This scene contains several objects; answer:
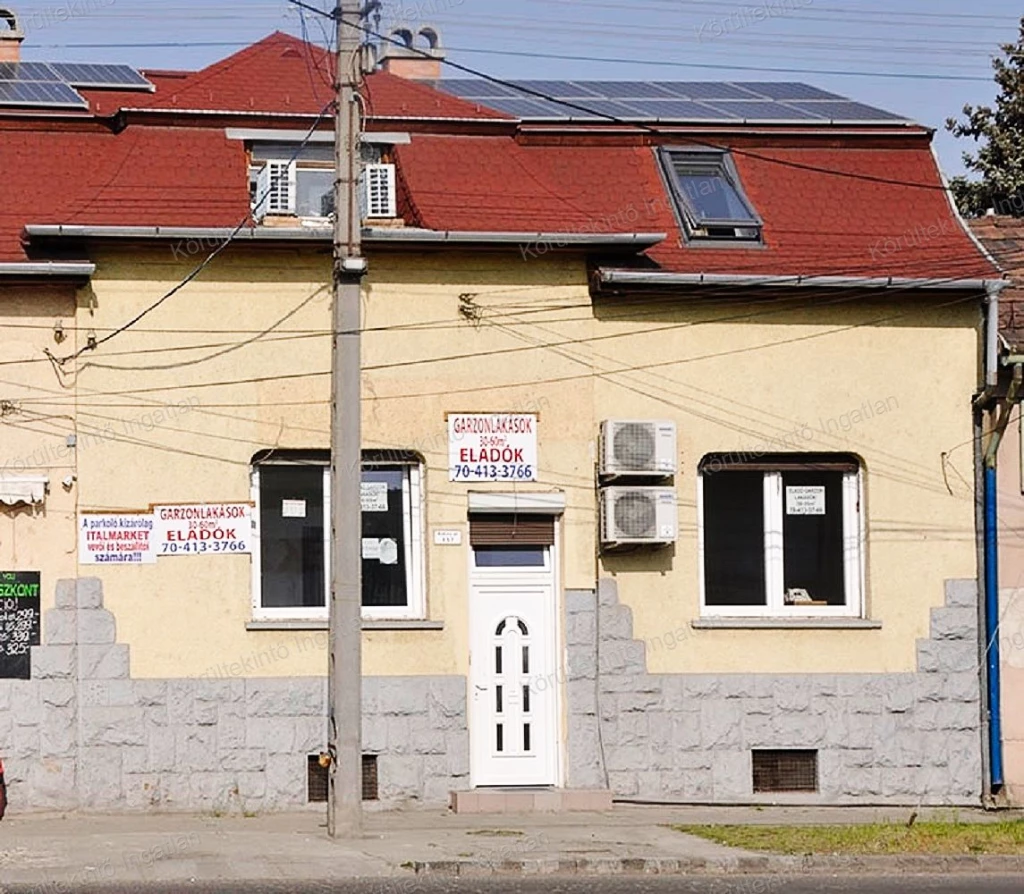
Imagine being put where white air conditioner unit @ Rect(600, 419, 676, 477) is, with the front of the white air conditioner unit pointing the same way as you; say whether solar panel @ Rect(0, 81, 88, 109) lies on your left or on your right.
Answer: on your right

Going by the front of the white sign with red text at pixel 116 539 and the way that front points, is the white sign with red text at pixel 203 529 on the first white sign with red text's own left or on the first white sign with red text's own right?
on the first white sign with red text's own left

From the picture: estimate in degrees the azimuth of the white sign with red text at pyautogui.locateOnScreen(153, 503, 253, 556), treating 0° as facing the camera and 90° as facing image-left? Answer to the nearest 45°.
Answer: approximately 0°

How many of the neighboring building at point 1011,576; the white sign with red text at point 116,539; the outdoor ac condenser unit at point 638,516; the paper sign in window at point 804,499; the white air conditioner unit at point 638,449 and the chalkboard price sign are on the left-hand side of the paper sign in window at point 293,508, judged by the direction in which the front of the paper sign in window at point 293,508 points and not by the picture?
4

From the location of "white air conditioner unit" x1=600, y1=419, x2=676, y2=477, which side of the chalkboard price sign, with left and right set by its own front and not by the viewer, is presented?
left

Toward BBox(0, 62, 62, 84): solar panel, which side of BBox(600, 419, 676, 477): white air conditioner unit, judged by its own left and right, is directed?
right

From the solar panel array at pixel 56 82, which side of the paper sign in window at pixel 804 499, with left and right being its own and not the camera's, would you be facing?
right

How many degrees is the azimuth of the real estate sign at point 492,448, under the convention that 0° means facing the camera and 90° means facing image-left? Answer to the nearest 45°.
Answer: approximately 0°

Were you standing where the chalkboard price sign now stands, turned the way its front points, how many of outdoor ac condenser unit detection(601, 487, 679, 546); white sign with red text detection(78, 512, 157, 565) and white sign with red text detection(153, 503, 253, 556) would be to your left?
3
